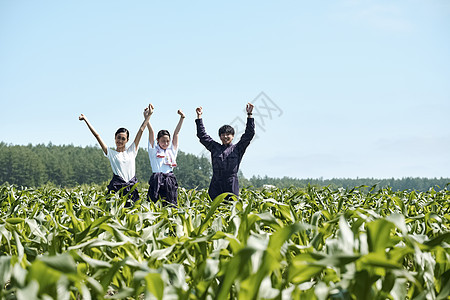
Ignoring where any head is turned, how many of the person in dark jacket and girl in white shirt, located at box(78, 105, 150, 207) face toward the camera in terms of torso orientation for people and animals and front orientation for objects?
2

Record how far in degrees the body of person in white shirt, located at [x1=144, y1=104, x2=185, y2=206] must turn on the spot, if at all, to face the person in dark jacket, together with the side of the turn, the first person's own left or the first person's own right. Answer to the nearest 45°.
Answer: approximately 45° to the first person's own left

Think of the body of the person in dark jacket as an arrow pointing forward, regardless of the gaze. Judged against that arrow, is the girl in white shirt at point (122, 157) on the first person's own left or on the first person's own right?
on the first person's own right

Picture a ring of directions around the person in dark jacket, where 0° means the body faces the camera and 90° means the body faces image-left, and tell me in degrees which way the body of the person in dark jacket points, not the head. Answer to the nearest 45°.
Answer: approximately 0°

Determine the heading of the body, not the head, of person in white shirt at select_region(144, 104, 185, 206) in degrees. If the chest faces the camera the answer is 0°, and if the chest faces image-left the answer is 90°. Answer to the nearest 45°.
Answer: approximately 0°
